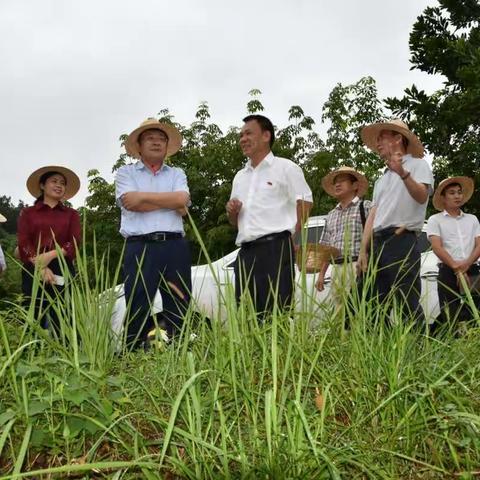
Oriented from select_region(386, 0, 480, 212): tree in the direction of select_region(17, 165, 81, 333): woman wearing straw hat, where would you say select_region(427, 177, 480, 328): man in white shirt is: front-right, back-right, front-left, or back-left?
front-left

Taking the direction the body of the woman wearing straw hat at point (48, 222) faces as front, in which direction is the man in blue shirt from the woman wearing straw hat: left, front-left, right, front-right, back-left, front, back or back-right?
front-left

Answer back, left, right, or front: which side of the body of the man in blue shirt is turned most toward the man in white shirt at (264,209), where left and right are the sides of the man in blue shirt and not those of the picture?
left

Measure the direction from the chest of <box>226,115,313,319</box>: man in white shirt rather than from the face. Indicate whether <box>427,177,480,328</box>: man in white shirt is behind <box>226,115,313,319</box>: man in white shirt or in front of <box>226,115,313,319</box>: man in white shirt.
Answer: behind

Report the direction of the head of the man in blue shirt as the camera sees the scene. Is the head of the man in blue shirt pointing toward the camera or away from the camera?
toward the camera

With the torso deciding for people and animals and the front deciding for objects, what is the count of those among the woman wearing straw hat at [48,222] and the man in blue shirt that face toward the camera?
2

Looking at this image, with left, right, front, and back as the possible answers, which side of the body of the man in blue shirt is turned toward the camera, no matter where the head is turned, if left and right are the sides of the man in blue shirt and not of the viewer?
front

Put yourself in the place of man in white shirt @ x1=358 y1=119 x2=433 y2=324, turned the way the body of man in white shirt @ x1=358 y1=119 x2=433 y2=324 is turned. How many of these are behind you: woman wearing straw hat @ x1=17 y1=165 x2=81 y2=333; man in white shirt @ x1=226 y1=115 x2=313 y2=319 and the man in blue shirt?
0

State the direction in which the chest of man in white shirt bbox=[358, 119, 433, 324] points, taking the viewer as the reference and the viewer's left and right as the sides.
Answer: facing the viewer and to the left of the viewer

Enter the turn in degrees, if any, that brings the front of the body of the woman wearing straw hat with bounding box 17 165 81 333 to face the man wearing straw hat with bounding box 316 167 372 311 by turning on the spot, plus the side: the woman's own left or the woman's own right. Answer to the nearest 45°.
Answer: approximately 90° to the woman's own left

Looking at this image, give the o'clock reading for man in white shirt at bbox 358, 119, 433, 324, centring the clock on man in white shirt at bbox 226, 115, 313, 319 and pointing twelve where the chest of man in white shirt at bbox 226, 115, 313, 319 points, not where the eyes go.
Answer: man in white shirt at bbox 358, 119, 433, 324 is roughly at 8 o'clock from man in white shirt at bbox 226, 115, 313, 319.

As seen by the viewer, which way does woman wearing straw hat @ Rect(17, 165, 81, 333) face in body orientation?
toward the camera

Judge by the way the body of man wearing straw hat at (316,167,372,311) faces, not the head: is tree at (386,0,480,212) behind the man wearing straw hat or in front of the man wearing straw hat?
behind
